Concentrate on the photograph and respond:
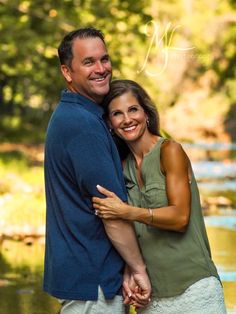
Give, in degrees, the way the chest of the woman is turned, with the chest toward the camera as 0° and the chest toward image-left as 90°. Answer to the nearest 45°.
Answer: approximately 45°
